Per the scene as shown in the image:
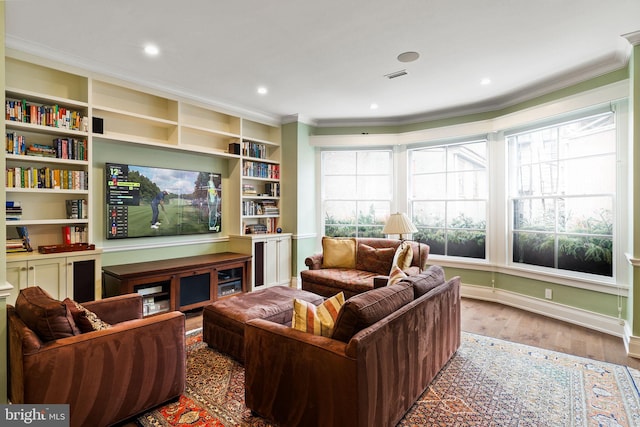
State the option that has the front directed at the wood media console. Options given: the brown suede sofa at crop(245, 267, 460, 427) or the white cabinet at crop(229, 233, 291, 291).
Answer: the brown suede sofa

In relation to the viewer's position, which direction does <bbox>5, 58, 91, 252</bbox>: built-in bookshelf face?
facing the viewer and to the right of the viewer

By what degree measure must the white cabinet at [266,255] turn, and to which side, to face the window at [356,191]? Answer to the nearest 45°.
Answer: approximately 45° to its left

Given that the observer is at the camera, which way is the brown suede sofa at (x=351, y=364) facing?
facing away from the viewer and to the left of the viewer

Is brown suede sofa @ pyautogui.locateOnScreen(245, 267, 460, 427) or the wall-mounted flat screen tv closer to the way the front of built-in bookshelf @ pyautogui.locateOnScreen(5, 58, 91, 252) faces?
the brown suede sofa

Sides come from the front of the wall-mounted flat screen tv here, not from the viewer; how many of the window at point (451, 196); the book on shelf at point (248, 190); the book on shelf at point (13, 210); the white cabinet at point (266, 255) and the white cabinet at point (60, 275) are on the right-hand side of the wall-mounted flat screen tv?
2

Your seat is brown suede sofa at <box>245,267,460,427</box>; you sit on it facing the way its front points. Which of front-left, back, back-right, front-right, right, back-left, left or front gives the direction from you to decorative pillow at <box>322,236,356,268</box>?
front-right

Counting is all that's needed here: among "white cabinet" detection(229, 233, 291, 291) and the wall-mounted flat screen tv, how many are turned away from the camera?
0

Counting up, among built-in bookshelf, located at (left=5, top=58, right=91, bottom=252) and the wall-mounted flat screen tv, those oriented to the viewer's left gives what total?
0

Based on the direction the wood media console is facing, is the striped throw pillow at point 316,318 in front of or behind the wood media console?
in front
